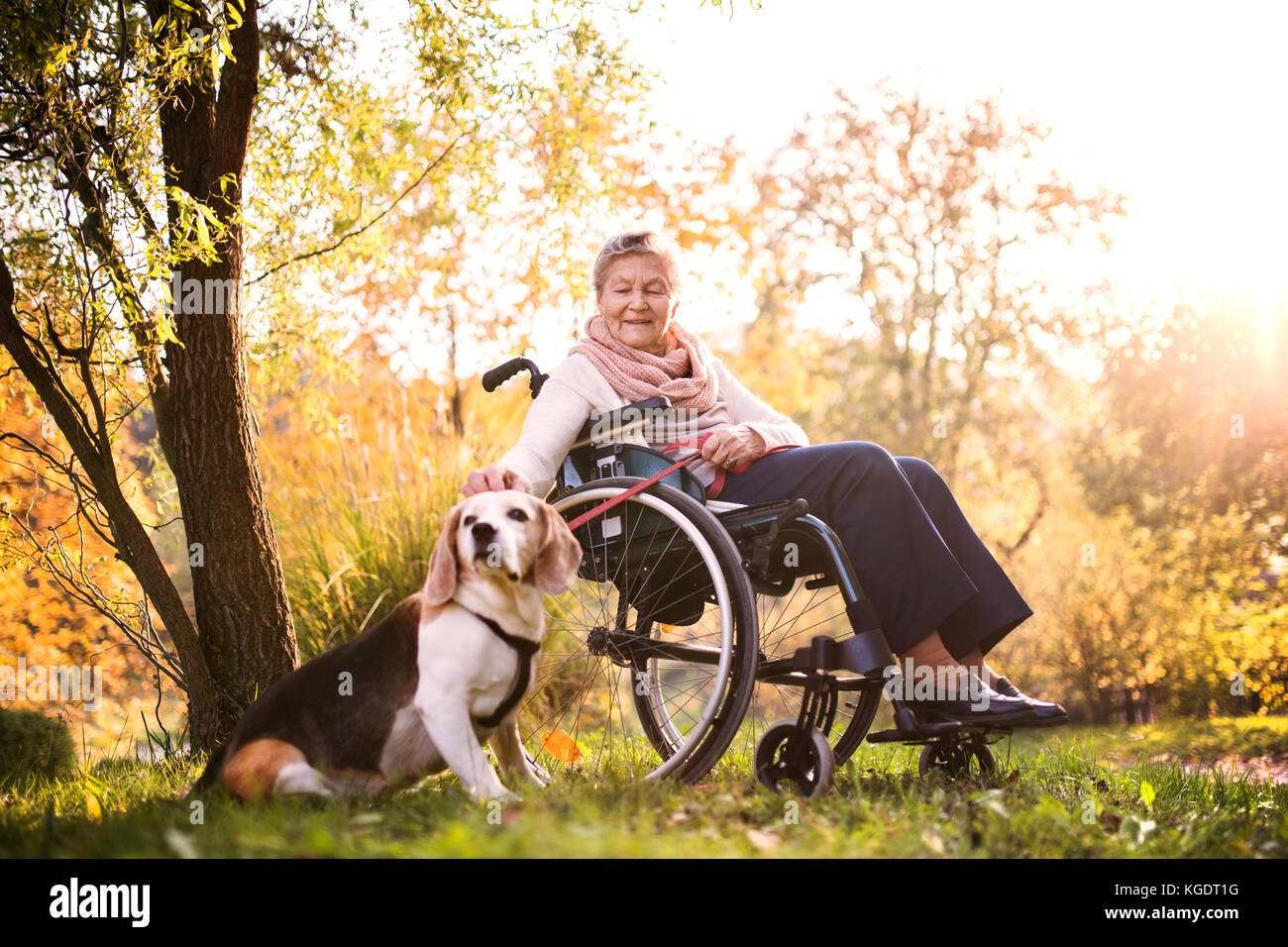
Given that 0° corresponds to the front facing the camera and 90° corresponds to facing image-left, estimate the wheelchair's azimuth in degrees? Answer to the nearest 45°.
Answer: approximately 315°

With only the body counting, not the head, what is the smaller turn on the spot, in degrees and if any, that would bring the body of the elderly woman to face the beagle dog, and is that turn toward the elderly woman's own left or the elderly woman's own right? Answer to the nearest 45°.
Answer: approximately 90° to the elderly woman's own right

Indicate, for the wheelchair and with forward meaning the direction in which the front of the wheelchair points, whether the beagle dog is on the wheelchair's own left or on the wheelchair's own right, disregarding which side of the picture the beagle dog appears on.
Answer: on the wheelchair's own right

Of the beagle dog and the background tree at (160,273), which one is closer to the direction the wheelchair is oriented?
the beagle dog

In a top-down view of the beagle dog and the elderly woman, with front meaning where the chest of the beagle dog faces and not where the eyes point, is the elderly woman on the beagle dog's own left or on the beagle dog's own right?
on the beagle dog's own left
